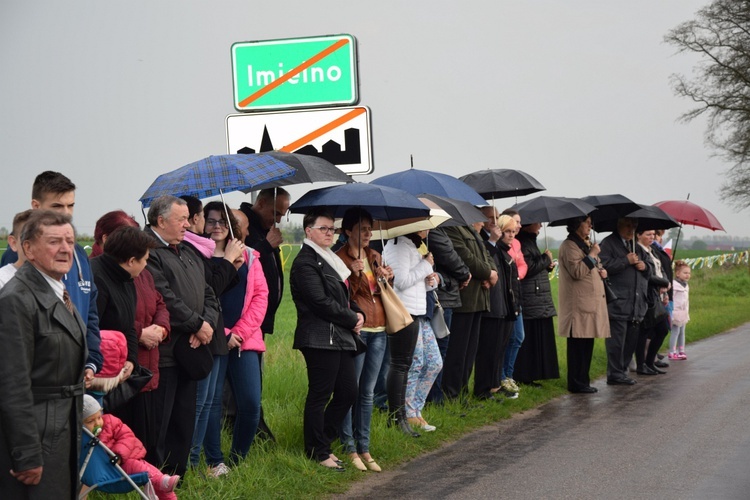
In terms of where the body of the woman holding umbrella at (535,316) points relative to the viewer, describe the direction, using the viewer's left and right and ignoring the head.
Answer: facing to the right of the viewer

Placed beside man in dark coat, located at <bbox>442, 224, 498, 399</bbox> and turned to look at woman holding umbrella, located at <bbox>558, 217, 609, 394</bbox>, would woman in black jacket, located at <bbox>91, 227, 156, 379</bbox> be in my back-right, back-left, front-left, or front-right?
back-right

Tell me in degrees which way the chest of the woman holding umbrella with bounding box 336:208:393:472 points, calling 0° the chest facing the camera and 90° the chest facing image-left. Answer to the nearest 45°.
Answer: approximately 315°

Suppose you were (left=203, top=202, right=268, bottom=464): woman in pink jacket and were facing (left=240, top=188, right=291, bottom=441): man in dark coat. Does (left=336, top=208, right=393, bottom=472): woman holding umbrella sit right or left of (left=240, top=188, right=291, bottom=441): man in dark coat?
right

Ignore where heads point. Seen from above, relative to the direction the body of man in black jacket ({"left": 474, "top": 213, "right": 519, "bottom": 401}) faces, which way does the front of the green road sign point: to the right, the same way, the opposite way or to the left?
to the right

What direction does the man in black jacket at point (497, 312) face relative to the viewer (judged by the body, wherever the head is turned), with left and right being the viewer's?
facing to the right of the viewer

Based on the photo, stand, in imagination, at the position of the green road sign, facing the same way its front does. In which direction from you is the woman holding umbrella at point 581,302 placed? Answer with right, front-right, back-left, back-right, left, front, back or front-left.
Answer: back-left
